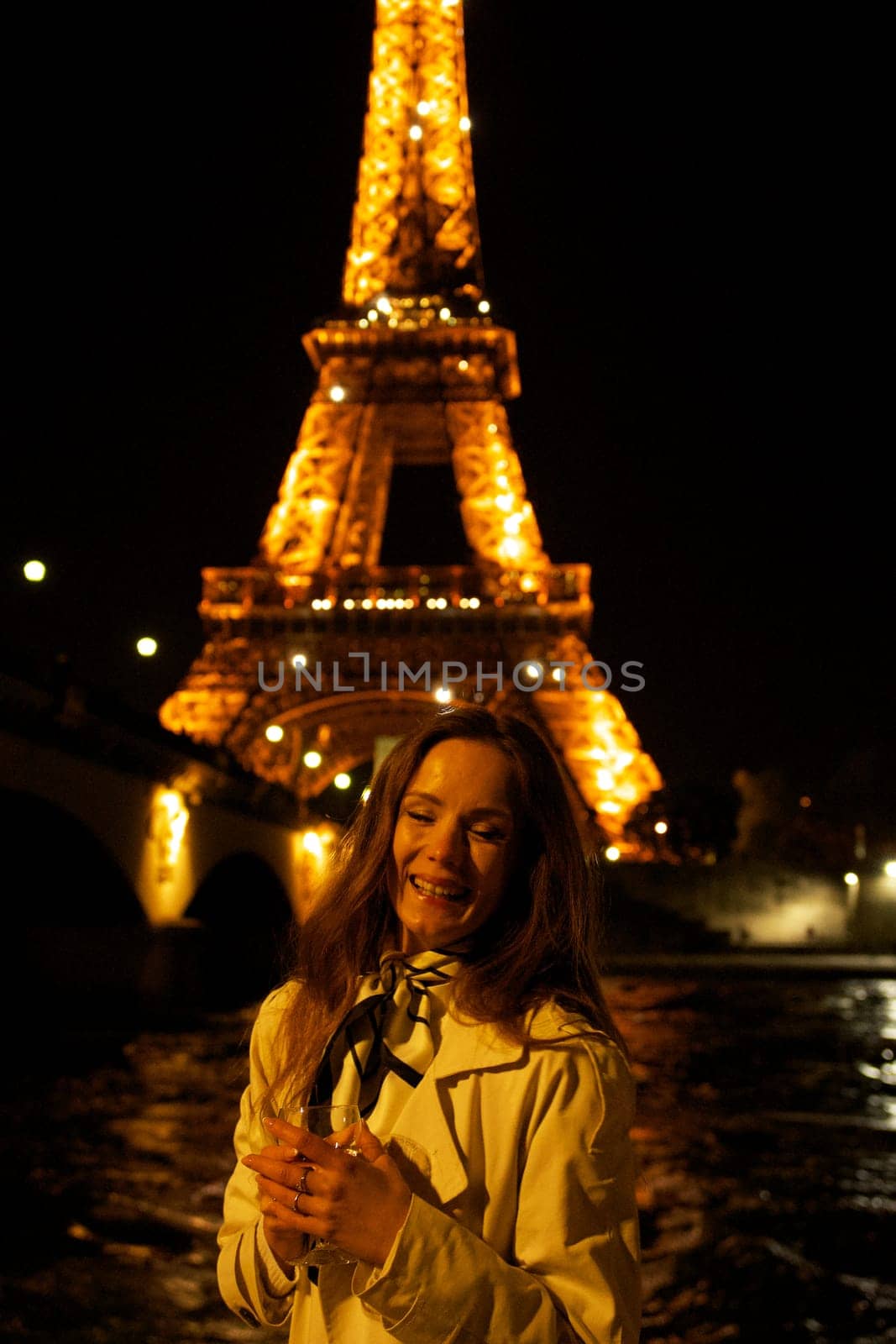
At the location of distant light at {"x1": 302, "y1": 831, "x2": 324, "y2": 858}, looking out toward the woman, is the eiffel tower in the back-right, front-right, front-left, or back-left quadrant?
back-left

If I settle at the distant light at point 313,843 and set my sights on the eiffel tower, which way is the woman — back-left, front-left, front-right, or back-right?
back-right

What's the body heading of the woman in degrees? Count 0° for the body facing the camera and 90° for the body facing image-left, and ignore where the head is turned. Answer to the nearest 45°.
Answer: approximately 45°

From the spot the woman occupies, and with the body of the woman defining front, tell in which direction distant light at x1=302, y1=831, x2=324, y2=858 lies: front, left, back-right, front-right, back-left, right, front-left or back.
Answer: back-right

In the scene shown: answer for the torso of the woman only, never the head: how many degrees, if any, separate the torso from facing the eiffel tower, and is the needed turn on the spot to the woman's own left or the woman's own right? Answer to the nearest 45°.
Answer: approximately 135° to the woman's own right
